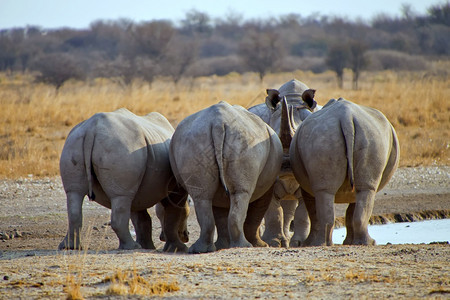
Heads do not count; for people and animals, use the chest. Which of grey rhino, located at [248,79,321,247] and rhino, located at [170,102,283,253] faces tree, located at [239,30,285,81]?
the rhino

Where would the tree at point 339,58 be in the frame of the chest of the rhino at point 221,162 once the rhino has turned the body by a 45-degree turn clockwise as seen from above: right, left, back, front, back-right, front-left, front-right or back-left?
front-left

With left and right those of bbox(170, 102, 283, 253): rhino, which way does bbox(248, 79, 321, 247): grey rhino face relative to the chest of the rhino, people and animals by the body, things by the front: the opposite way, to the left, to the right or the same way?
the opposite way

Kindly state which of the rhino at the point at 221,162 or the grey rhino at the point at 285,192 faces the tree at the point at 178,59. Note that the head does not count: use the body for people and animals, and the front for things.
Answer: the rhino

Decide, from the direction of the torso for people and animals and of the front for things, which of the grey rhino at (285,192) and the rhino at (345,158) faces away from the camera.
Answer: the rhino

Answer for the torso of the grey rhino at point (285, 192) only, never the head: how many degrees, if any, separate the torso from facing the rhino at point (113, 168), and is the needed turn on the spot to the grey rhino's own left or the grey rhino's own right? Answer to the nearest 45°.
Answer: approximately 45° to the grey rhino's own right

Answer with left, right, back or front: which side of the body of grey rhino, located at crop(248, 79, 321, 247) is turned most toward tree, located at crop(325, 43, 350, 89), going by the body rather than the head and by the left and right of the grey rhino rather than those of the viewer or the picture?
back

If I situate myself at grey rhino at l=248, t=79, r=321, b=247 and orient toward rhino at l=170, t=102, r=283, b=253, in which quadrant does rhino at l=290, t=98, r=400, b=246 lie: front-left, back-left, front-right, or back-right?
front-left

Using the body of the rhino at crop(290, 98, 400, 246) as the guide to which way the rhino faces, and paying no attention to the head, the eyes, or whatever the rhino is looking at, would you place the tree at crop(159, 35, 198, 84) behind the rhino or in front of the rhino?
in front

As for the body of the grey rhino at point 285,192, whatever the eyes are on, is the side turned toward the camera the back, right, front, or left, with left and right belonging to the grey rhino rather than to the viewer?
front

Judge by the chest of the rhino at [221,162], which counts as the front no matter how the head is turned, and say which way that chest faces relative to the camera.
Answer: away from the camera

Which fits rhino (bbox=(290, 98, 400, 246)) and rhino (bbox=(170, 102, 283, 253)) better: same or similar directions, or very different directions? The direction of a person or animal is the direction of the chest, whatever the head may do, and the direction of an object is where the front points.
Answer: same or similar directions

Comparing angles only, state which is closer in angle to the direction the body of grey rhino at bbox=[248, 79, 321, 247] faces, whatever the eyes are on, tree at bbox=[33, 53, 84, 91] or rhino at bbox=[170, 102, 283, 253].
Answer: the rhino

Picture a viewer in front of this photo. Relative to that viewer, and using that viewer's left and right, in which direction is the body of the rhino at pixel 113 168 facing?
facing away from the viewer and to the right of the viewer

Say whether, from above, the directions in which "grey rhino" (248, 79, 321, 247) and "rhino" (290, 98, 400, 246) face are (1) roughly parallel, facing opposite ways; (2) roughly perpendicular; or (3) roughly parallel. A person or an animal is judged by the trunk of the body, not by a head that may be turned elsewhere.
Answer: roughly parallel, facing opposite ways

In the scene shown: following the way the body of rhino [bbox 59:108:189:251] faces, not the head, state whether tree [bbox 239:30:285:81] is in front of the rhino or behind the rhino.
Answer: in front

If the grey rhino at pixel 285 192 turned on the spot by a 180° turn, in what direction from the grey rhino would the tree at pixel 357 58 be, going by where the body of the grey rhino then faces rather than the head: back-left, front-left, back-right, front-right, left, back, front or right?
front

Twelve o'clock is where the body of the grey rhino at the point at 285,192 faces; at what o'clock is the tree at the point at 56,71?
The tree is roughly at 5 o'clock from the grey rhino.

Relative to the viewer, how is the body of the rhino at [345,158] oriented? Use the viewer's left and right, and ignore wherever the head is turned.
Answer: facing away from the viewer

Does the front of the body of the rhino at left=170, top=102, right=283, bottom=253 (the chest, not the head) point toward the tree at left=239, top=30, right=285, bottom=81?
yes
